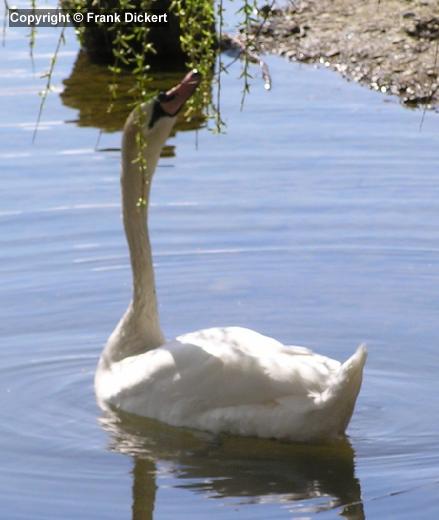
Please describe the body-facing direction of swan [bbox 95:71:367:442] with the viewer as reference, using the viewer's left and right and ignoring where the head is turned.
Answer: facing to the left of the viewer
